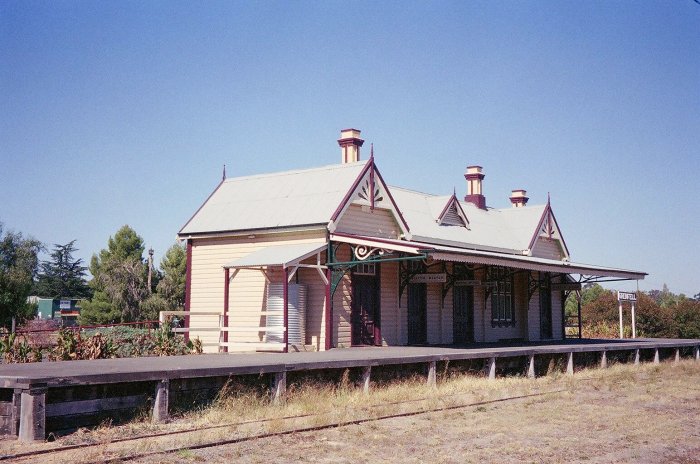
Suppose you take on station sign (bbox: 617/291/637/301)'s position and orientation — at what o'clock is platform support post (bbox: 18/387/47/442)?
The platform support post is roughly at 2 o'clock from the station sign.

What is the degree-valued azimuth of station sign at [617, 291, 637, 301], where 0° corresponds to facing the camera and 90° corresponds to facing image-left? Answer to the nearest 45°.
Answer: approximately 315°

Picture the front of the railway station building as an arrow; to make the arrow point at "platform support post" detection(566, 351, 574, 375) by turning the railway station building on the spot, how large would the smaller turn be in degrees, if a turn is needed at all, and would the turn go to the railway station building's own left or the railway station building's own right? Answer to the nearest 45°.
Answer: approximately 45° to the railway station building's own left

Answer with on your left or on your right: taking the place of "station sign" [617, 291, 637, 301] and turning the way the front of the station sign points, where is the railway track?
on your right

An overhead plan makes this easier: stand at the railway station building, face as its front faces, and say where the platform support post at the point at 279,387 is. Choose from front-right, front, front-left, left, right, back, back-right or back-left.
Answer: front-right

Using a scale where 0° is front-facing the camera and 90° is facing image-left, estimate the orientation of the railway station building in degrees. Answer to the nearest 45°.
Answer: approximately 315°

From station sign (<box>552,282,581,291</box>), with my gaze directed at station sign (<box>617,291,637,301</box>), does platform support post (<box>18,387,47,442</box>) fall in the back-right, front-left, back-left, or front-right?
back-right

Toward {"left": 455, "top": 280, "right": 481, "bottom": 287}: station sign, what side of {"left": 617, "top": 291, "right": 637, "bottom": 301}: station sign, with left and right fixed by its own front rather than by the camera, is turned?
right

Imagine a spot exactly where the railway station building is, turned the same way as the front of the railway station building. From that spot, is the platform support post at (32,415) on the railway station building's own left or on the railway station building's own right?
on the railway station building's own right

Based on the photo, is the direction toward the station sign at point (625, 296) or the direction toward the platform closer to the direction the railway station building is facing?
the platform

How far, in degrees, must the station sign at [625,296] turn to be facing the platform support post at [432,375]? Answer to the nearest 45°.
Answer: approximately 45° to its right

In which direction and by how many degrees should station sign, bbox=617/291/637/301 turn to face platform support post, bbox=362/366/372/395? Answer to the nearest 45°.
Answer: approximately 45° to its right
